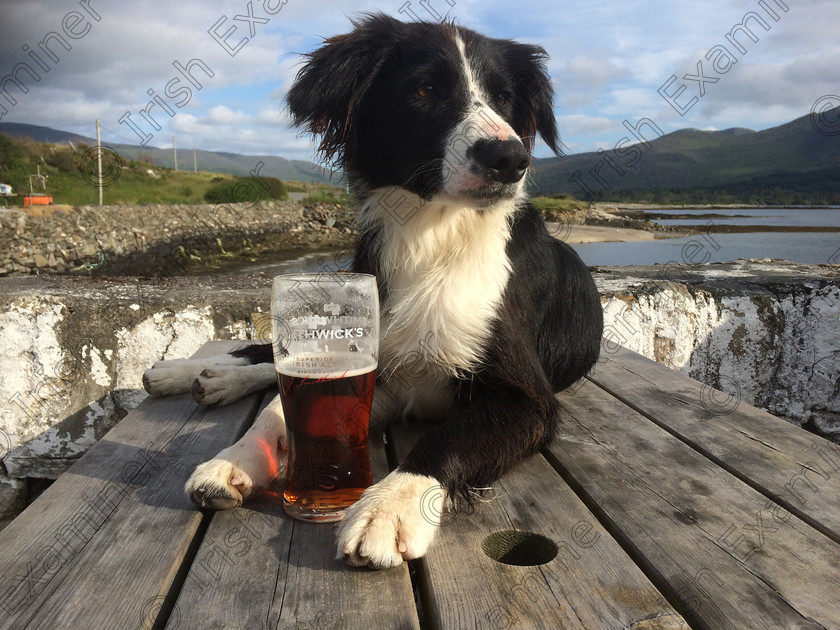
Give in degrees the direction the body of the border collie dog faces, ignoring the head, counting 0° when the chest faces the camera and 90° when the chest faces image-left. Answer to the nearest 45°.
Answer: approximately 45°

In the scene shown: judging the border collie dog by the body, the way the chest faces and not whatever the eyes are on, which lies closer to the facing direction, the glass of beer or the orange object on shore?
the glass of beer

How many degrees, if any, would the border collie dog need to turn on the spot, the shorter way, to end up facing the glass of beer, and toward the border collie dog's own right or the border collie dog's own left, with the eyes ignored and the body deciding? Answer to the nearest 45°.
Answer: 0° — it already faces it

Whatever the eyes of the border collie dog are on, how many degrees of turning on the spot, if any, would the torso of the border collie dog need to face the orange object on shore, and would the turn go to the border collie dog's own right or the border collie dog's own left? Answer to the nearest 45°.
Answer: approximately 90° to the border collie dog's own right
